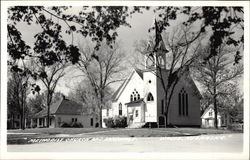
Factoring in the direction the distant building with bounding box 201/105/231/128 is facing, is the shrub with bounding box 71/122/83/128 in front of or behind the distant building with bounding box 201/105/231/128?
in front

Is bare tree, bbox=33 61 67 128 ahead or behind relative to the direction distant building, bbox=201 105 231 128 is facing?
ahead

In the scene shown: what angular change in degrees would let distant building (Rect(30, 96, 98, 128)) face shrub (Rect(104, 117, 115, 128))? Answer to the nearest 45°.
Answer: approximately 135° to its left

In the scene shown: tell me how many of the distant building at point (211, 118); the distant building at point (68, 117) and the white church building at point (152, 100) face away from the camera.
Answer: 0

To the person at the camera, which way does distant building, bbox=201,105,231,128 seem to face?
facing the viewer and to the left of the viewer
